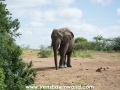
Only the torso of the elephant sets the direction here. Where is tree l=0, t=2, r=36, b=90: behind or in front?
in front

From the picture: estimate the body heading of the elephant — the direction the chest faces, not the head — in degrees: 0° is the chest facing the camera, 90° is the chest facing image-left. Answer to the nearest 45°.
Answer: approximately 45°
